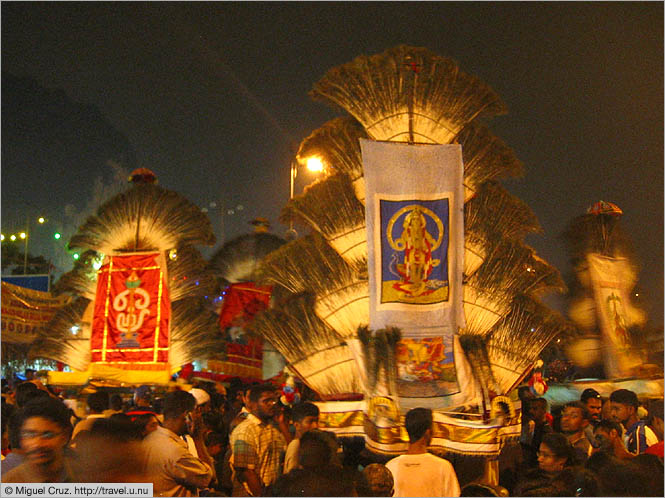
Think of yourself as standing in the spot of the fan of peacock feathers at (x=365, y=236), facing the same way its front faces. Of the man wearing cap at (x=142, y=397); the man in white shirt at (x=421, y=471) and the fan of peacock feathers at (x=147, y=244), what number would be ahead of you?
1

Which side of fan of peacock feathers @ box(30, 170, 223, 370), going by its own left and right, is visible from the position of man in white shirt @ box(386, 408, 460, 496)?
front

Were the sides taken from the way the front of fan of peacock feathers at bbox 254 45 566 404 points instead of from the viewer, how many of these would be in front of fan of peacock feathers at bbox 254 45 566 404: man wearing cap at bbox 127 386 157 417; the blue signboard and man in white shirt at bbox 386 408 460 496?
1

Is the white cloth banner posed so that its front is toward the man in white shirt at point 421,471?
yes

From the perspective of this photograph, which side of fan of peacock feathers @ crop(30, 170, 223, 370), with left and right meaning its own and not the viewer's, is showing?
front

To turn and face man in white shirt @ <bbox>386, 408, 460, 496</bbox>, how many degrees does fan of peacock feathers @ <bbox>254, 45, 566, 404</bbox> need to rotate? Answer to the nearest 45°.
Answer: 0° — it already faces them

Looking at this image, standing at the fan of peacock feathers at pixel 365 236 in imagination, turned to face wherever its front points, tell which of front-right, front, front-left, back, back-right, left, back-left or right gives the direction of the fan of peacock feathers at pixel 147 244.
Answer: back-right

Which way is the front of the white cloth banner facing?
toward the camera

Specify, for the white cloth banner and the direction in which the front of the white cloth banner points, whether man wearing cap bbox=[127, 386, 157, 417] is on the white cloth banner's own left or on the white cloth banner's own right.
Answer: on the white cloth banner's own right

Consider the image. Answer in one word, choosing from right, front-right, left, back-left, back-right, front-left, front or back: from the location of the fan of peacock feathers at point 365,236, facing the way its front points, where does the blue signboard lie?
back-right
